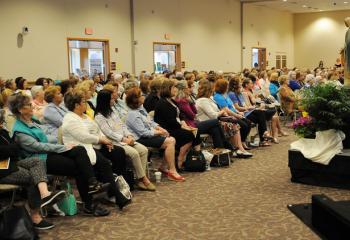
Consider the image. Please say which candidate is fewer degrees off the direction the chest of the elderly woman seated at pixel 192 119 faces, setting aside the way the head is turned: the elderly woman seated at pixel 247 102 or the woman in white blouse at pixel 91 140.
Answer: the elderly woman seated

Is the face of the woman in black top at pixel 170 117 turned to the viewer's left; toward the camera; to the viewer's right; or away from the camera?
to the viewer's right

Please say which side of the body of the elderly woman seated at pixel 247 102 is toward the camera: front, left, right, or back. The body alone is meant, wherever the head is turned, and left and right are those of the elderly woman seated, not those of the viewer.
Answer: right

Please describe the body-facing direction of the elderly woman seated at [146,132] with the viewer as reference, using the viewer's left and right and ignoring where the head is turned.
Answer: facing to the right of the viewer

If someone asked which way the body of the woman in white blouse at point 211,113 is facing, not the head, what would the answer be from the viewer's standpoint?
to the viewer's right

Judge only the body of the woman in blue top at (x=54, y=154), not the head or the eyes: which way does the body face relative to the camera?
to the viewer's right

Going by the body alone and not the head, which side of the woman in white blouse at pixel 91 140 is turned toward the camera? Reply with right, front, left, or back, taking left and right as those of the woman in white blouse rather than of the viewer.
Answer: right

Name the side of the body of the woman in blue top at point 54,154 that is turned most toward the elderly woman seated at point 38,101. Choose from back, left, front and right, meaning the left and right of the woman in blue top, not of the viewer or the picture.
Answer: left

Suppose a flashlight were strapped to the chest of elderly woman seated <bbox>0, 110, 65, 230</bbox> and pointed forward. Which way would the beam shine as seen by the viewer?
to the viewer's right

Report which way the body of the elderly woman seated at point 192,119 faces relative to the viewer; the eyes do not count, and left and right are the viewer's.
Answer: facing to the right of the viewer

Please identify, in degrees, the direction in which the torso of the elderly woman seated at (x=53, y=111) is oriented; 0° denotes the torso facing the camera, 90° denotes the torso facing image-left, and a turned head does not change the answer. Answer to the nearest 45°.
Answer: approximately 270°

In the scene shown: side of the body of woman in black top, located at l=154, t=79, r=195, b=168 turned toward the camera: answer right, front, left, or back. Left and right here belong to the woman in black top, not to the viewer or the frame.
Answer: right
